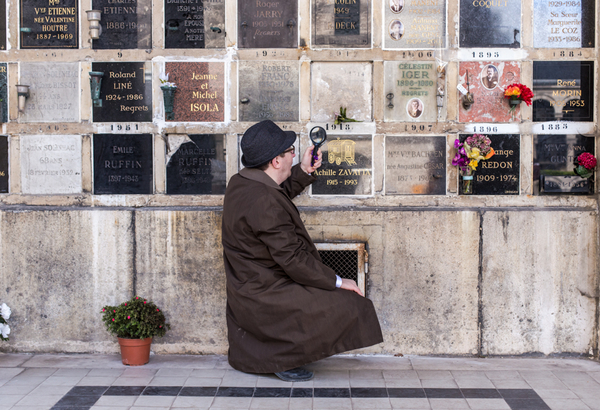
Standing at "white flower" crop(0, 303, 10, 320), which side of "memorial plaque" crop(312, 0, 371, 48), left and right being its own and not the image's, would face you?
right

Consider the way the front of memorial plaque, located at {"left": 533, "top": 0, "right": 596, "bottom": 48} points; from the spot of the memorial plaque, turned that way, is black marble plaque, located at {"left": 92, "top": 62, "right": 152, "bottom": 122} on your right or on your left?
on your right

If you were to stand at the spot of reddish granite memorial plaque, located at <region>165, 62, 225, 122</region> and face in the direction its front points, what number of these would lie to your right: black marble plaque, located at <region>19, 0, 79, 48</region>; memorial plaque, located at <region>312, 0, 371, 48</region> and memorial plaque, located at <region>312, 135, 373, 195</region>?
1

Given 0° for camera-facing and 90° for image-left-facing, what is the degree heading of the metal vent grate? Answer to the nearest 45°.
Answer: approximately 0°

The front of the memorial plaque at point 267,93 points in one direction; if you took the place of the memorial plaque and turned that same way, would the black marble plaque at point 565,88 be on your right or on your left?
on your left

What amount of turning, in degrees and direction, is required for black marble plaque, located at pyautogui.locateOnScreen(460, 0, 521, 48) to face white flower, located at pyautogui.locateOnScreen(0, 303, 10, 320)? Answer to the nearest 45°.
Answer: approximately 90° to its right

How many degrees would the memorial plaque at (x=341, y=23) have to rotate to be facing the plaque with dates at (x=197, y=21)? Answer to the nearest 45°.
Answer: approximately 90° to its right

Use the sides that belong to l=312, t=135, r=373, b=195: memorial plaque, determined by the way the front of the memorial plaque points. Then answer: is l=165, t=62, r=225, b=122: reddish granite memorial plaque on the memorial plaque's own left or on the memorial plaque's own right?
on the memorial plaque's own right
